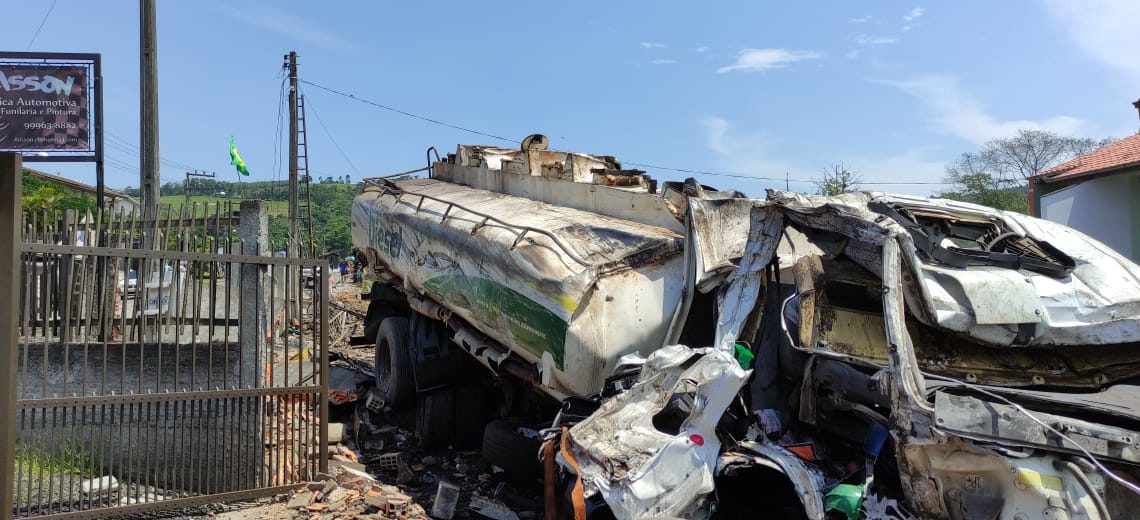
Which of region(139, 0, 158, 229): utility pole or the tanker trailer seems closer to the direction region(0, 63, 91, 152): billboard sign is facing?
the tanker trailer

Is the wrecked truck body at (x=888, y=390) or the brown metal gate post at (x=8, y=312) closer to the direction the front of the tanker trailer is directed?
the wrecked truck body

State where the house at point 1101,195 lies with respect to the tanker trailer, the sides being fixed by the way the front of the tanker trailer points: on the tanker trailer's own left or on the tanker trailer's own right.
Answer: on the tanker trailer's own left

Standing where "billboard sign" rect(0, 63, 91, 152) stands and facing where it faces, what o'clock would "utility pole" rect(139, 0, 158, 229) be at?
The utility pole is roughly at 7 o'clock from the billboard sign.

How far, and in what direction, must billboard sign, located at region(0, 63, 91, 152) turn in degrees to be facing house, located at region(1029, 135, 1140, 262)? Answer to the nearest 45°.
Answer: approximately 90° to its left

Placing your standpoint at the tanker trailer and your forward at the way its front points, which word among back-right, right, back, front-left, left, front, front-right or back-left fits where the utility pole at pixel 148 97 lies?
back

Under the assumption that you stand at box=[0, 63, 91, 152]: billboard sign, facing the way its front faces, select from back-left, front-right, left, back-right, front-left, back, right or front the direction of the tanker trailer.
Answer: front-left

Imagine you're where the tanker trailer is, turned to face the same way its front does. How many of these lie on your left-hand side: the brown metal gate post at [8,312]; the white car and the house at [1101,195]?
1

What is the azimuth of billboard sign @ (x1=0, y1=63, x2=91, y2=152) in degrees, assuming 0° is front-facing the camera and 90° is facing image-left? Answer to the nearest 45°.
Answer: approximately 0°
